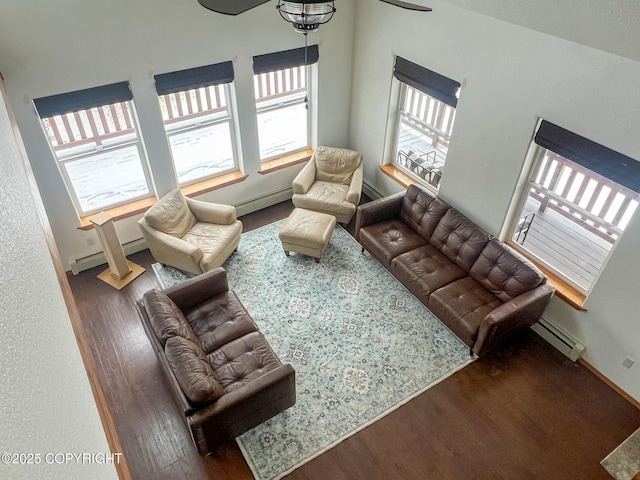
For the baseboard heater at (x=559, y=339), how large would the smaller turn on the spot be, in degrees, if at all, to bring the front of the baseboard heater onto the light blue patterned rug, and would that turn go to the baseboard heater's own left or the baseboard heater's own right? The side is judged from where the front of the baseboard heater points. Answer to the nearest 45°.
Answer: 0° — it already faces it

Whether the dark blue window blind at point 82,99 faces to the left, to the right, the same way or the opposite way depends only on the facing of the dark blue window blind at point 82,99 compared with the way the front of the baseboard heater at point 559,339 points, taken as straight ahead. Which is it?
to the left

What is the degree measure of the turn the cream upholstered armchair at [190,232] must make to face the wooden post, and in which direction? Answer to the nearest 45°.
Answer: approximately 135° to its right

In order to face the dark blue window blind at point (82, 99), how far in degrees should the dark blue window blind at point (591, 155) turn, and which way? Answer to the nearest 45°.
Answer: approximately 45° to its right

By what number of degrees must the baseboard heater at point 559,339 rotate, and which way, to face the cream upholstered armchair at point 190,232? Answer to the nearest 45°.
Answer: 0° — it already faces it

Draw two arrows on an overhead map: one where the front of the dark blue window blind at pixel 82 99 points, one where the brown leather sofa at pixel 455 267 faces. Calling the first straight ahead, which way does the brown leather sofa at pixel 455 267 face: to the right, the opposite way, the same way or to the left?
to the right

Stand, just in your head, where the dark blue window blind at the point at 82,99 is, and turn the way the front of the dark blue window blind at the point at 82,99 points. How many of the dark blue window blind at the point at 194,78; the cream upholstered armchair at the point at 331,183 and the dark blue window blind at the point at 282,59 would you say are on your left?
3

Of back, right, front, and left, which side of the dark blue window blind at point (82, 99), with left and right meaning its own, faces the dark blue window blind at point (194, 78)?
left

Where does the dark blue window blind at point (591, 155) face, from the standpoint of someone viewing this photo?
facing the viewer and to the left of the viewer

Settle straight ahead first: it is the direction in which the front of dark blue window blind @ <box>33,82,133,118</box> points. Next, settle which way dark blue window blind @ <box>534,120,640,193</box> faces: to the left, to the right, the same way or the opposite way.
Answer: to the right

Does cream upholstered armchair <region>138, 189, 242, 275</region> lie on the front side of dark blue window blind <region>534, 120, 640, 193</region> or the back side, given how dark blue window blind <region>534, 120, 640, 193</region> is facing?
on the front side
